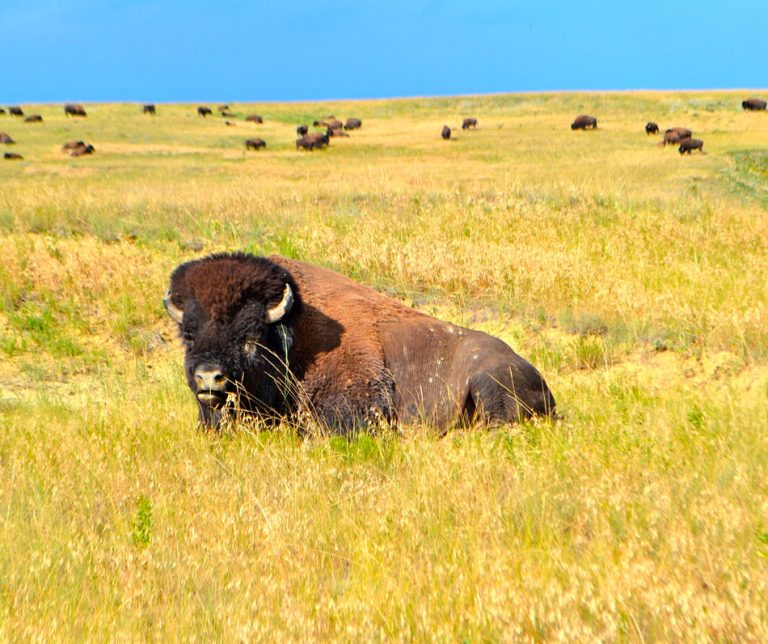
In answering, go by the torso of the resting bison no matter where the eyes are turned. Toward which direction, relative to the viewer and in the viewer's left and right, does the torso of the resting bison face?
facing the viewer and to the left of the viewer

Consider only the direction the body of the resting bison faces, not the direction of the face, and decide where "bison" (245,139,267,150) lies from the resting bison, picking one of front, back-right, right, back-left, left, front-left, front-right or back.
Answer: back-right

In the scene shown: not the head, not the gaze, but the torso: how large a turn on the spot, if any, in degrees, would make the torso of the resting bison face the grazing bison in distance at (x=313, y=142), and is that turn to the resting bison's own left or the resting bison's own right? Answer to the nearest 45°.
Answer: approximately 135° to the resting bison's own right

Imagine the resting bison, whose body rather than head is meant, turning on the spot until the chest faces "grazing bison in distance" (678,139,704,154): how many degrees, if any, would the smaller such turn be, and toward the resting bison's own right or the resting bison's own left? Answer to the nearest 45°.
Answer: approximately 180°

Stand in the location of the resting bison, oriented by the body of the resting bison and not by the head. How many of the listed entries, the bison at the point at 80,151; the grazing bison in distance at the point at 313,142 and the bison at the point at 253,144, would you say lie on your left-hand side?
0
